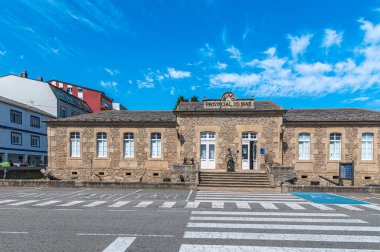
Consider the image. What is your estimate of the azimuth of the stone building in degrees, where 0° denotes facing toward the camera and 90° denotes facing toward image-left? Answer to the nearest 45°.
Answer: approximately 0°

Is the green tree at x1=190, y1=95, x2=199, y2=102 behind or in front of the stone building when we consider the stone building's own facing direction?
behind
